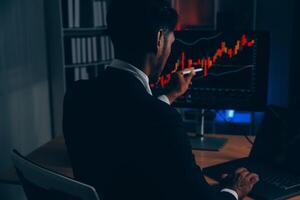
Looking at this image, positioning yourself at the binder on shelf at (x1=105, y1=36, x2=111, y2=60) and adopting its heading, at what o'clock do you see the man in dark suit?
The man in dark suit is roughly at 12 o'clock from the binder on shelf.

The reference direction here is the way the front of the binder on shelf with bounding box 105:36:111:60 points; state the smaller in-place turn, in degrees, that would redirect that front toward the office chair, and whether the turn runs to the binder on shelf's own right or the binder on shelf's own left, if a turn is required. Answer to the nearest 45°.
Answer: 0° — it already faces it

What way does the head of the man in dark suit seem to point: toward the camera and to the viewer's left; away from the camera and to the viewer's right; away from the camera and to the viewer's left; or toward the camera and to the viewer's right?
away from the camera and to the viewer's right

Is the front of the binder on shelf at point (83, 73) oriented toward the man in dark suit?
yes

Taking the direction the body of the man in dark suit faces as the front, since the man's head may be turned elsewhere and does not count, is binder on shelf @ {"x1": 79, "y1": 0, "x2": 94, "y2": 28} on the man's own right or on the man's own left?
on the man's own left
